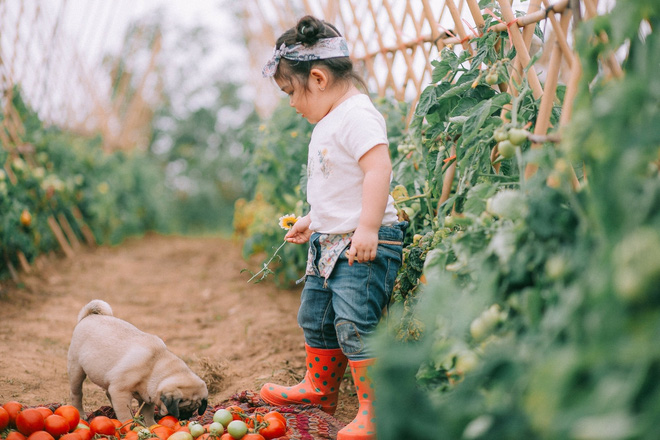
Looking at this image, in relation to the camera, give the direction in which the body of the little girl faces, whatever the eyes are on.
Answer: to the viewer's left

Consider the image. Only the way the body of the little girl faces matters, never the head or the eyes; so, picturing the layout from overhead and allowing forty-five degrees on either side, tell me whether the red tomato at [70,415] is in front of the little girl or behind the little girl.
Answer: in front

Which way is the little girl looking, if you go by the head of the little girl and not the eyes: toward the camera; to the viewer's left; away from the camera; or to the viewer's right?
to the viewer's left

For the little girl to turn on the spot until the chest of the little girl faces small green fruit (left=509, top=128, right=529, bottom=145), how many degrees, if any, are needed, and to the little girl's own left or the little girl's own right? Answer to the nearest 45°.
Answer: approximately 135° to the little girl's own left

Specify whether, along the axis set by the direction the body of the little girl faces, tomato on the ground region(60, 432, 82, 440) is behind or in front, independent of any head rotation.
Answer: in front
